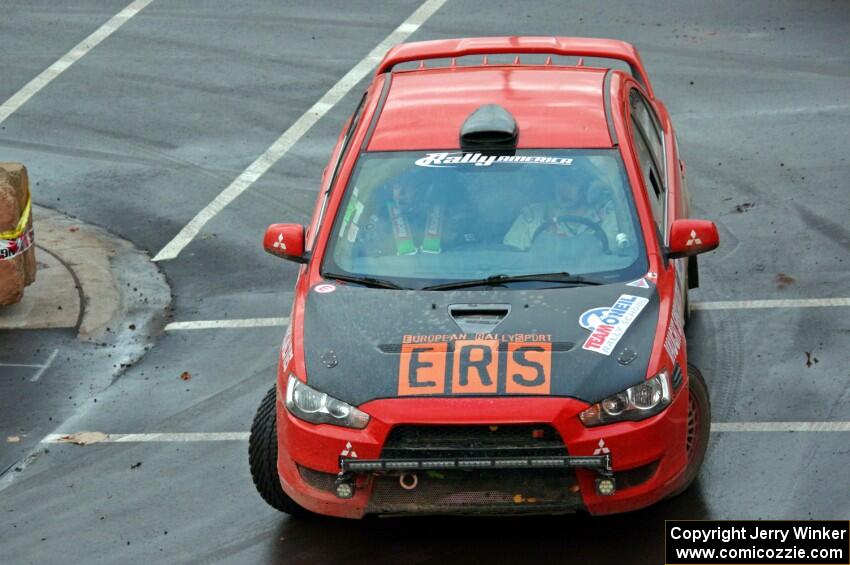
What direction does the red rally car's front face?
toward the camera
